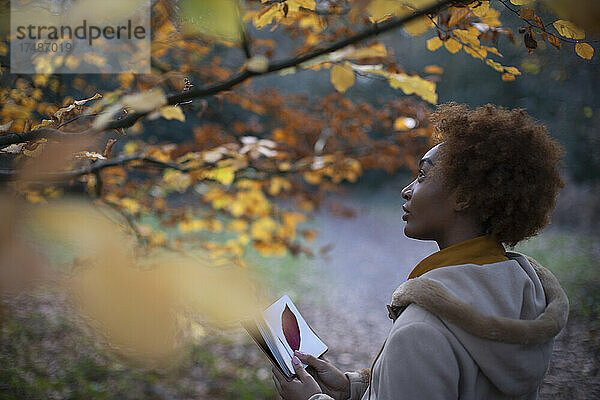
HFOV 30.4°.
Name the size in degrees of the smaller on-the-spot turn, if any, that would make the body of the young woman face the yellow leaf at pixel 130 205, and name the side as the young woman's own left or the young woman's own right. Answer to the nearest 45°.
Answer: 0° — they already face it

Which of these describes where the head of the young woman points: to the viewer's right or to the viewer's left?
to the viewer's left

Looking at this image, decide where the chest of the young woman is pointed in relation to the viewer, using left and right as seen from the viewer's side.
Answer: facing away from the viewer and to the left of the viewer

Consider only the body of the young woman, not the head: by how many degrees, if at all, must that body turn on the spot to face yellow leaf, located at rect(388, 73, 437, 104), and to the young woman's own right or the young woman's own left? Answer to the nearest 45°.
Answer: approximately 45° to the young woman's own right

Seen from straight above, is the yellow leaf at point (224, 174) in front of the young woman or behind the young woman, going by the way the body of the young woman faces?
in front

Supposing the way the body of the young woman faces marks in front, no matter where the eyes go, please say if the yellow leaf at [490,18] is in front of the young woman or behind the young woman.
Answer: in front
